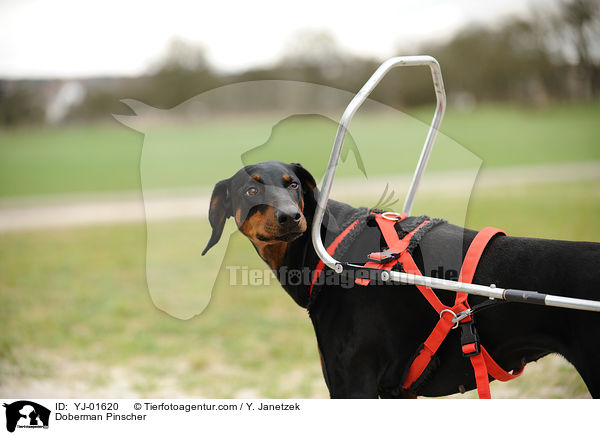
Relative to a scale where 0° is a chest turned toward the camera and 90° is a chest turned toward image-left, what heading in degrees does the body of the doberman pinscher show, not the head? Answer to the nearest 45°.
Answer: approximately 90°
